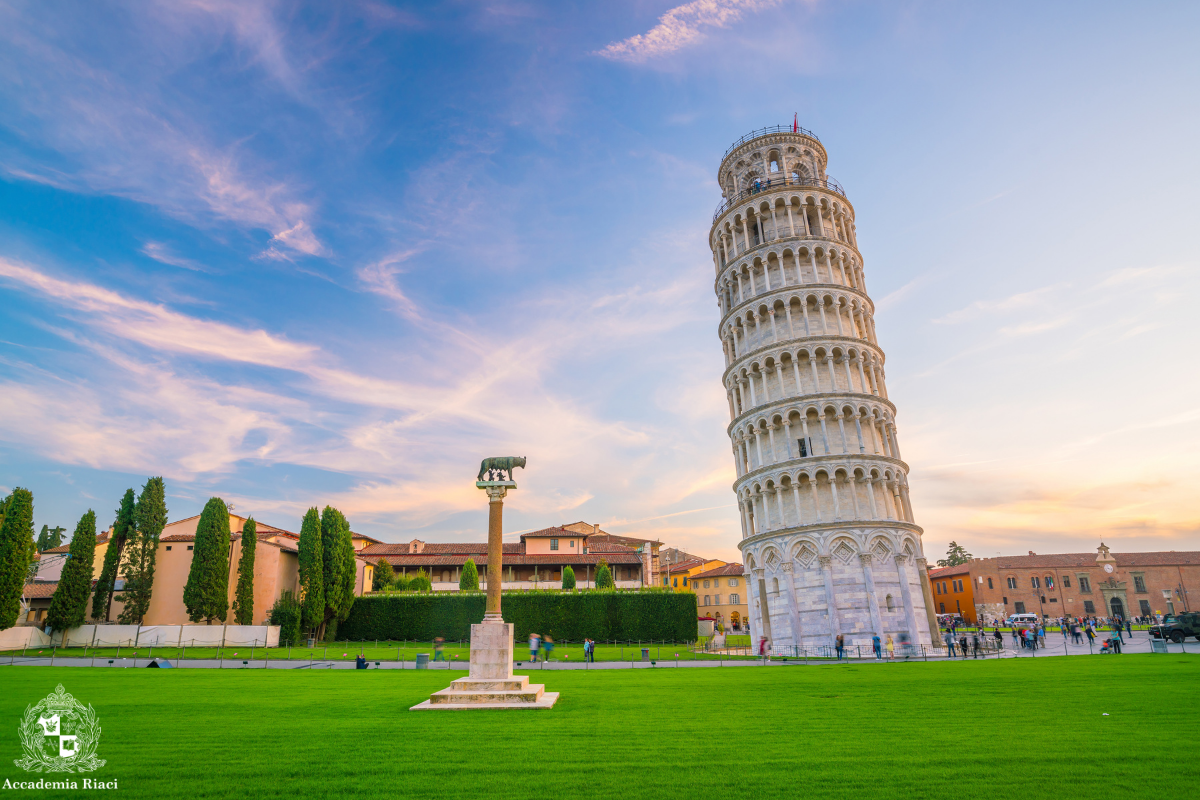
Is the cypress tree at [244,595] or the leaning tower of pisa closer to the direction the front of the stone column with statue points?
the leaning tower of pisa

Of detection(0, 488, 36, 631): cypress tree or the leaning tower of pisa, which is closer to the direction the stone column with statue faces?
the leaning tower of pisa

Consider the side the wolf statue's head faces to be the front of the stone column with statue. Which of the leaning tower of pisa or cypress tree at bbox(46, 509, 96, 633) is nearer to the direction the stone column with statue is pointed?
the leaning tower of pisa

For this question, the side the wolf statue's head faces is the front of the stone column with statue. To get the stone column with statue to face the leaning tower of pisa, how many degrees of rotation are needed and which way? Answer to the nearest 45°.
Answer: approximately 45° to its left

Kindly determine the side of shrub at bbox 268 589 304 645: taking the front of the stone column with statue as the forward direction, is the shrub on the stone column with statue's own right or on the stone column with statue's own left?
on the stone column with statue's own left

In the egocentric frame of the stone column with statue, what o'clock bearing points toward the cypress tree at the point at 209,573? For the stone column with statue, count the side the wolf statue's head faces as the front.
The cypress tree is roughly at 8 o'clock from the stone column with statue.

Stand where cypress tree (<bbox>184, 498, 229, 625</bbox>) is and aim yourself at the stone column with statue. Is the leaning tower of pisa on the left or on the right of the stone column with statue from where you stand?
left

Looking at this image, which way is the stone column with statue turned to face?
to the viewer's right

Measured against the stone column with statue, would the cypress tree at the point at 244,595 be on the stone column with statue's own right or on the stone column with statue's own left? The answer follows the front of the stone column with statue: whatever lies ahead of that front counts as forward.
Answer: on the stone column with statue's own left

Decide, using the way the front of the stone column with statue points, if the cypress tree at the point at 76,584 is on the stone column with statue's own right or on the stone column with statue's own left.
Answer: on the stone column with statue's own left
